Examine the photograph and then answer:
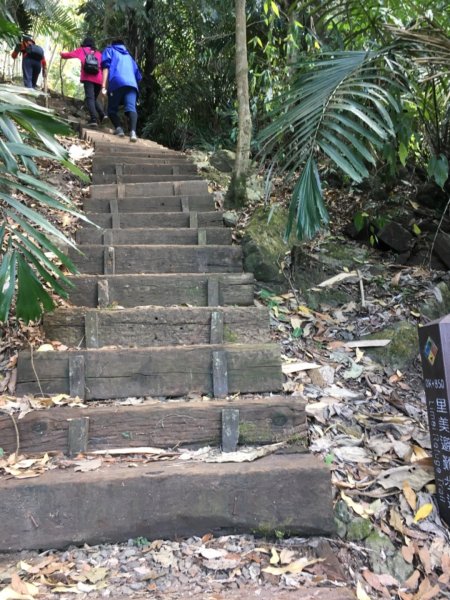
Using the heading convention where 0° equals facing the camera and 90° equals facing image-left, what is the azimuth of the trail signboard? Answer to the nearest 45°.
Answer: approximately 45°

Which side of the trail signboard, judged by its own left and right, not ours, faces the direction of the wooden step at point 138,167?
right

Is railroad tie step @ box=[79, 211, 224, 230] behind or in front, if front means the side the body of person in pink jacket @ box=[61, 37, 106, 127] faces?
behind

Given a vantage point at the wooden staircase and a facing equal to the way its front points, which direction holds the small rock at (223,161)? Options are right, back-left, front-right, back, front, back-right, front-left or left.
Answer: back

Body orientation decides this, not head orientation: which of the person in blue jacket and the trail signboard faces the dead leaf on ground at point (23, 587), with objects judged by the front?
the trail signboard

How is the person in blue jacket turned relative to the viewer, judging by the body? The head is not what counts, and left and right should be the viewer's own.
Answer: facing away from the viewer and to the left of the viewer

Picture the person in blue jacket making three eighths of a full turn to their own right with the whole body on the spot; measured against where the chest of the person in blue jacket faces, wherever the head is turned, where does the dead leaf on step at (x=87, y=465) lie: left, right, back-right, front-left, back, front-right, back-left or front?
right

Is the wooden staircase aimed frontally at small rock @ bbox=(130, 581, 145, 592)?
yes

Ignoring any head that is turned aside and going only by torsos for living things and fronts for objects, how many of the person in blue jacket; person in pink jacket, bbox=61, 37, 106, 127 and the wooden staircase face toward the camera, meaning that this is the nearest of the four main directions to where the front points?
1

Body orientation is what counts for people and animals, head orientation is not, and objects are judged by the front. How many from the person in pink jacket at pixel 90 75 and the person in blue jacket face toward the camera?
0

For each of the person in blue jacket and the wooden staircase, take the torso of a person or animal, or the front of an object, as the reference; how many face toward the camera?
1

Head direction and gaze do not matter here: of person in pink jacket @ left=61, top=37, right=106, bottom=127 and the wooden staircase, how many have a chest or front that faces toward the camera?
1

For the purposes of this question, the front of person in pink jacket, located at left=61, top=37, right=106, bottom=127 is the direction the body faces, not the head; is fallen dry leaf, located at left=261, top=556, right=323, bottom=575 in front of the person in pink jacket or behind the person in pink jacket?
behind
